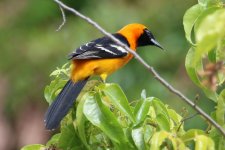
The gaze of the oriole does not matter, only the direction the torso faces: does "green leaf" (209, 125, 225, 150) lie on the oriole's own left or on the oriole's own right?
on the oriole's own right

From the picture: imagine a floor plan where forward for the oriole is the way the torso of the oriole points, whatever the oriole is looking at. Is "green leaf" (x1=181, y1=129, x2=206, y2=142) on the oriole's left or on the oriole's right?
on the oriole's right

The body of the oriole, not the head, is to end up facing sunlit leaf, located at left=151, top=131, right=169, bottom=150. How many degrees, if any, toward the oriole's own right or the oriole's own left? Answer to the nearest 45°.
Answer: approximately 90° to the oriole's own right

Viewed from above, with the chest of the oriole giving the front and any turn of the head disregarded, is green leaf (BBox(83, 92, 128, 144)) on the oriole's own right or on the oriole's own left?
on the oriole's own right

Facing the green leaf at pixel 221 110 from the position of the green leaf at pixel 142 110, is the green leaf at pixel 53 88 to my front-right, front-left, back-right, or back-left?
back-left

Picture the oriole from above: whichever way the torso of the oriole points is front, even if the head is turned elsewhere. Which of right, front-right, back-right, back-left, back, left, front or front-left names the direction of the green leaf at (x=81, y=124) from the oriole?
right

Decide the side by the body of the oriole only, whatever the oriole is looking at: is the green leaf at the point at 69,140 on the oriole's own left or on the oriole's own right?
on the oriole's own right

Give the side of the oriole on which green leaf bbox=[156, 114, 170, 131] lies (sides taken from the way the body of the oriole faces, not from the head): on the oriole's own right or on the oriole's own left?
on the oriole's own right

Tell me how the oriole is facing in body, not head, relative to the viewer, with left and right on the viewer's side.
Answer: facing to the right of the viewer
